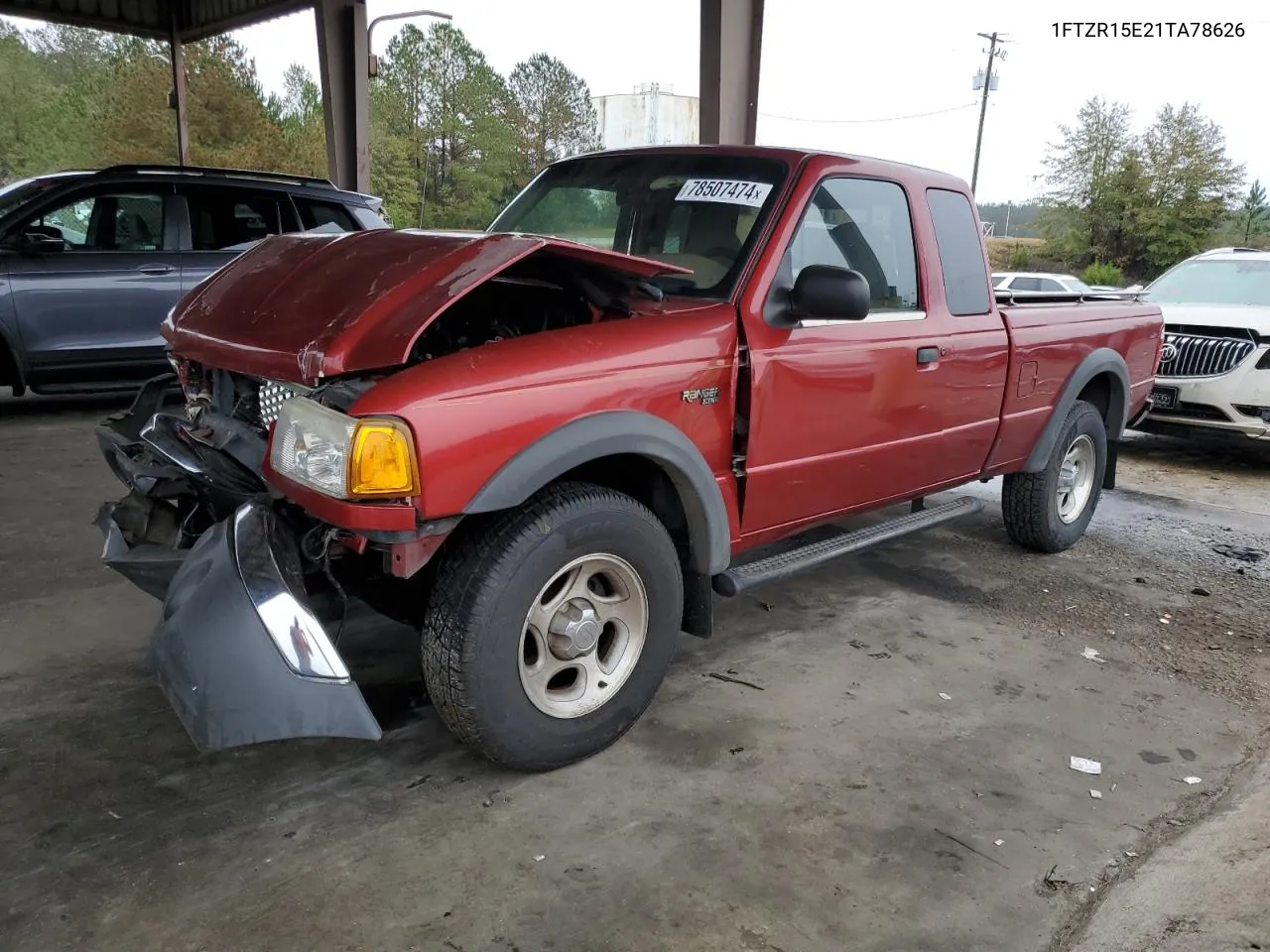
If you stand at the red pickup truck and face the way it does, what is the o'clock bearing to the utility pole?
The utility pole is roughly at 5 o'clock from the red pickup truck.

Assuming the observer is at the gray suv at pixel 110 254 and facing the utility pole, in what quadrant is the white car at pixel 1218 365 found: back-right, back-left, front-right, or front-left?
front-right

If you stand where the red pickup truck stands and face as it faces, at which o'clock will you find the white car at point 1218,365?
The white car is roughly at 6 o'clock from the red pickup truck.

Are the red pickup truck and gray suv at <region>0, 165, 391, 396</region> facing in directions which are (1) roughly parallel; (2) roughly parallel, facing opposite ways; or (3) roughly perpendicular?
roughly parallel

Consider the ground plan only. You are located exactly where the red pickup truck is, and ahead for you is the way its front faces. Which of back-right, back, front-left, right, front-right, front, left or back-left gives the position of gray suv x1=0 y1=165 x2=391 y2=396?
right

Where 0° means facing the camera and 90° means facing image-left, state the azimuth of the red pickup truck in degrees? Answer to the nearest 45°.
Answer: approximately 45°

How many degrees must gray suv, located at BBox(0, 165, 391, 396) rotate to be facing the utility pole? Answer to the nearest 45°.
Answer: approximately 135° to its right

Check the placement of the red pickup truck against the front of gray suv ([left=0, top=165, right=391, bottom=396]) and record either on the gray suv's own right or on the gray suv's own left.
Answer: on the gray suv's own left

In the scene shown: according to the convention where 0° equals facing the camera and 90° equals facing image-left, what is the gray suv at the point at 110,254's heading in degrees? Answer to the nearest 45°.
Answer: approximately 90°

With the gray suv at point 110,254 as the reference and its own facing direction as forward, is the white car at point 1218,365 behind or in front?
behind

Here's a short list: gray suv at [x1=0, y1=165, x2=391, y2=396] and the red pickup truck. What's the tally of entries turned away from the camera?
0
